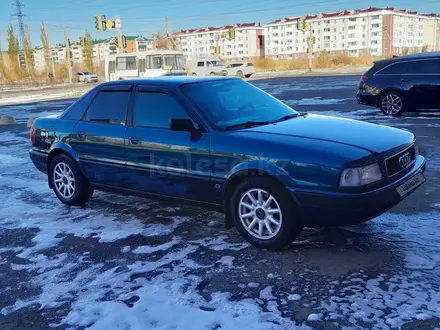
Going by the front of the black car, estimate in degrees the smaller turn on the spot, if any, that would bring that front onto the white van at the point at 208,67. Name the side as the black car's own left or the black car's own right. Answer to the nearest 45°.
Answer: approximately 135° to the black car's own left

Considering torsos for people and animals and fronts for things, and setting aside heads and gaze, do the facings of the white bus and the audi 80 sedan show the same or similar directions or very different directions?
same or similar directions

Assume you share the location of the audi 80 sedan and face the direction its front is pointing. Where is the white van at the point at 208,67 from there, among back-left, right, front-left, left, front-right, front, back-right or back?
back-left

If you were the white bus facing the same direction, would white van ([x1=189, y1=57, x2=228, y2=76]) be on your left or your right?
on your left

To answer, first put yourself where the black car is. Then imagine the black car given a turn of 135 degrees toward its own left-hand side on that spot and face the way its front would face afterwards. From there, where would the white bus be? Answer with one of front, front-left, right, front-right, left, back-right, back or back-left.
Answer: front

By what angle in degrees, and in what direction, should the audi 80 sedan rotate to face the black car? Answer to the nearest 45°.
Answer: approximately 90° to its left

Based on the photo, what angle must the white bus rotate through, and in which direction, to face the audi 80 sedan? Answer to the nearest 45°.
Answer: approximately 45° to its right

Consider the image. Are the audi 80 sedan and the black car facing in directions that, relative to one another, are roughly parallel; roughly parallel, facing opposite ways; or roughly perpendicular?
roughly parallel

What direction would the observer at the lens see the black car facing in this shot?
facing to the right of the viewer

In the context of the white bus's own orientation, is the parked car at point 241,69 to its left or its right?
on its left

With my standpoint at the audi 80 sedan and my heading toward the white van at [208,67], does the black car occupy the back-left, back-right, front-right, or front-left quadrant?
front-right

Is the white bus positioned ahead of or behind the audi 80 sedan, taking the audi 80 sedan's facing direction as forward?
behind

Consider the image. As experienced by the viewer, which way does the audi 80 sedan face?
facing the viewer and to the right of the viewer

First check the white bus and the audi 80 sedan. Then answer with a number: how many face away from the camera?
0
